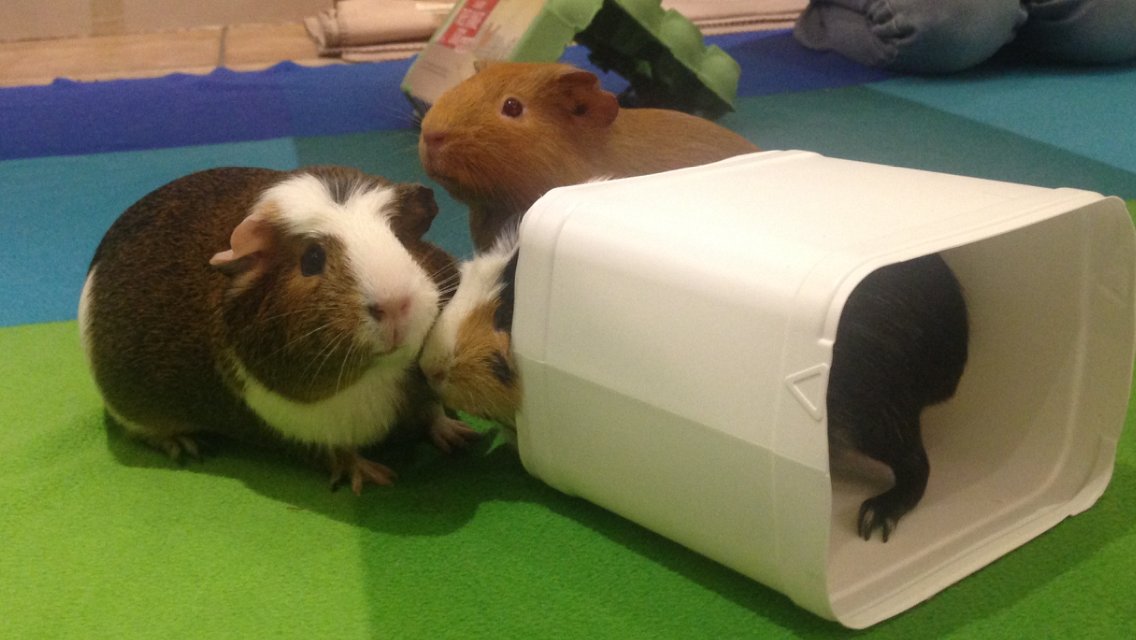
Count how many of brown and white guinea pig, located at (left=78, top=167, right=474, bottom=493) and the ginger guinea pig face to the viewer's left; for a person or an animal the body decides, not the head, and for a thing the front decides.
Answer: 1

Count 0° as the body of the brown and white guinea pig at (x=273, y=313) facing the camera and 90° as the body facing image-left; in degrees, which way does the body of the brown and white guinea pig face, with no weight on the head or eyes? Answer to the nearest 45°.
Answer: approximately 315°

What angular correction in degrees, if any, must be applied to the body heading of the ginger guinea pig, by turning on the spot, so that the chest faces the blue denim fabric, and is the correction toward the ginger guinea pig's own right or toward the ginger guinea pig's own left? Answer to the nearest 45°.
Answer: approximately 135° to the ginger guinea pig's own right

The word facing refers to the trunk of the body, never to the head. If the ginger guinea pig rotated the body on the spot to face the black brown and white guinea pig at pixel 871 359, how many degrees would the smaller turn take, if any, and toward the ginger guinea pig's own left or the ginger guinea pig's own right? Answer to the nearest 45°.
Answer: approximately 135° to the ginger guinea pig's own left

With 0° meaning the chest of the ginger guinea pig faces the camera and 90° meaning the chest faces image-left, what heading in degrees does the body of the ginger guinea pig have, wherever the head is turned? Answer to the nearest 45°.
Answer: approximately 90°

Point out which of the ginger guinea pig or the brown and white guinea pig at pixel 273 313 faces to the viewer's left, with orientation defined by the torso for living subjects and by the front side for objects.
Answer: the ginger guinea pig

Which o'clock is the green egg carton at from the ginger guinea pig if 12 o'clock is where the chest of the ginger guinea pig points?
The green egg carton is roughly at 3 o'clock from the ginger guinea pig.

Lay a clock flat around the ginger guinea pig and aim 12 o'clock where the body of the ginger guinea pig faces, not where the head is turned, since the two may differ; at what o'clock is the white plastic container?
The white plastic container is roughly at 8 o'clock from the ginger guinea pig.

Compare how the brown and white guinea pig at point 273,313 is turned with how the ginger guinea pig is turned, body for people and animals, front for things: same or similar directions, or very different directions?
very different directions
